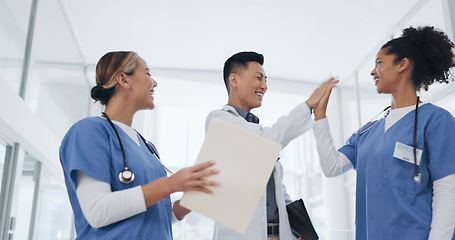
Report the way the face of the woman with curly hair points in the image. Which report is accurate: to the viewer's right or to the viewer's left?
to the viewer's left

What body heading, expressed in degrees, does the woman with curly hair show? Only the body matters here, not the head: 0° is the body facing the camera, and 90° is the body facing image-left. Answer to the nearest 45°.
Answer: approximately 45°

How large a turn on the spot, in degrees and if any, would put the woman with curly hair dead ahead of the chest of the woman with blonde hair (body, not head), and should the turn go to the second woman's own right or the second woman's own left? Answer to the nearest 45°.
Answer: approximately 45° to the second woman's own left

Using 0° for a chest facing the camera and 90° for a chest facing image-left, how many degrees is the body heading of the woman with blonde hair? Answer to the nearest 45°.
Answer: approximately 315°

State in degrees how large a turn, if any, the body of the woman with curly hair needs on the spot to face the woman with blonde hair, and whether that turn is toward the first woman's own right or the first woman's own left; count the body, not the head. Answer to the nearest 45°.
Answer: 0° — they already face them

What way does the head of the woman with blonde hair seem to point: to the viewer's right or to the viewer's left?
to the viewer's right
